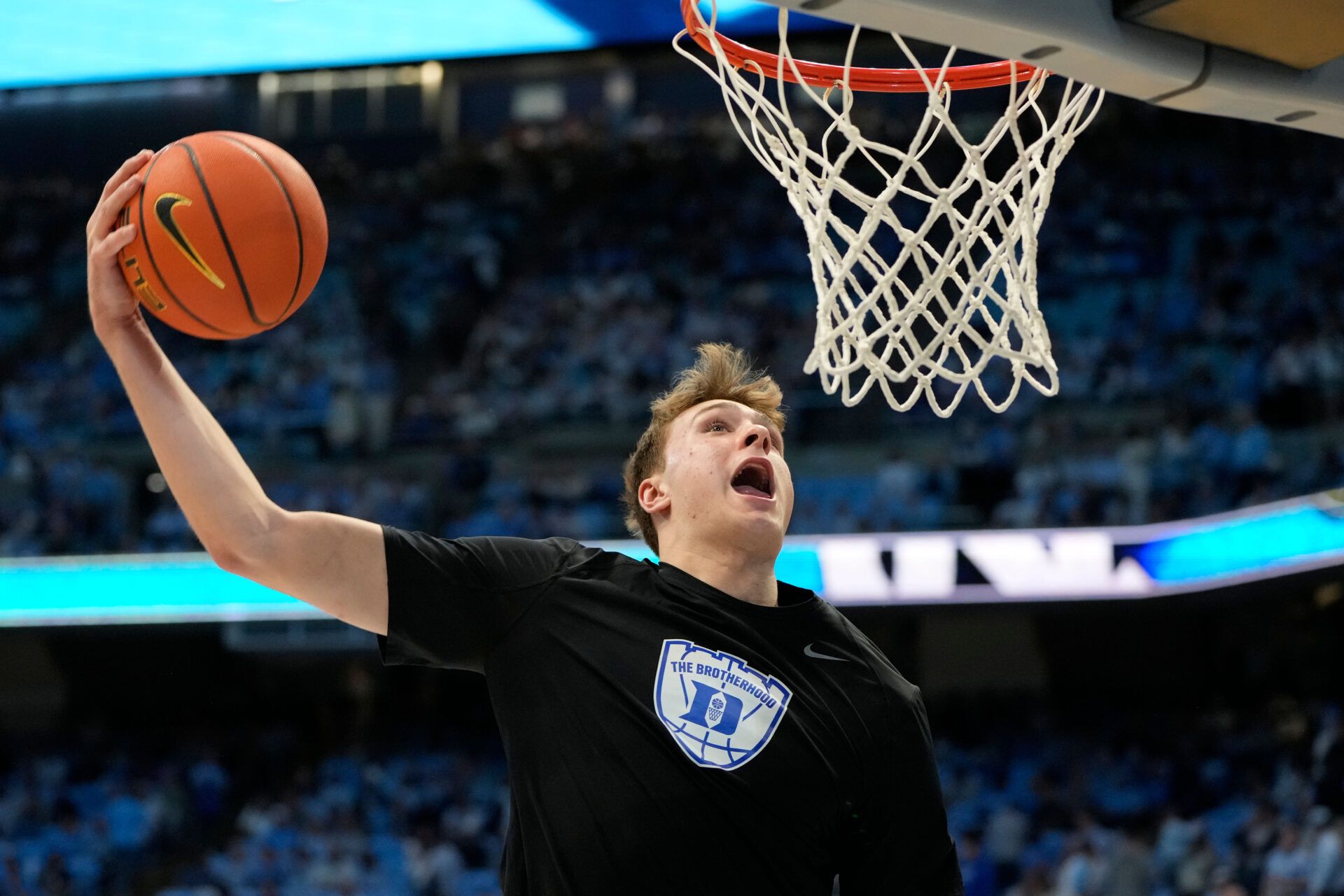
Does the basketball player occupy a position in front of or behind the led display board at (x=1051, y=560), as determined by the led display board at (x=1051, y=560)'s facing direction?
in front

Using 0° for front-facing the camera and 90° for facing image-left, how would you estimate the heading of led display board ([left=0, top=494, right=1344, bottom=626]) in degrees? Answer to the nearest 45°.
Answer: approximately 0°

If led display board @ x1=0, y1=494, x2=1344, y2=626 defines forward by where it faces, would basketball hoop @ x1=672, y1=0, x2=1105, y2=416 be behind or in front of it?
in front

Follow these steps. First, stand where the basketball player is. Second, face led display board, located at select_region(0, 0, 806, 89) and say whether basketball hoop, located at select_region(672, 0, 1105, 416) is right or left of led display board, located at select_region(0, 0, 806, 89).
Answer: right

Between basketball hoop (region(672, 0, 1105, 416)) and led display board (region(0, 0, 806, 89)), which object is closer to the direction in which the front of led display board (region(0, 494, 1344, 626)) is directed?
the basketball hoop

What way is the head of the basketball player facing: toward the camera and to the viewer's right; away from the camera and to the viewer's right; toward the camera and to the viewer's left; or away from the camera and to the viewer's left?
toward the camera and to the viewer's right
